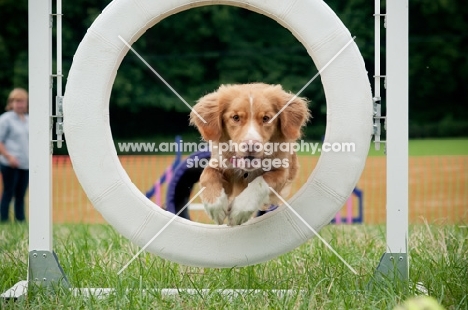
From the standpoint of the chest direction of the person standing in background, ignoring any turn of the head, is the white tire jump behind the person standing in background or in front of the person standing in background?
in front

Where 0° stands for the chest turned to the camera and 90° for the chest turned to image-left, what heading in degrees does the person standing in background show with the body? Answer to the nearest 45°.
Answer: approximately 315°

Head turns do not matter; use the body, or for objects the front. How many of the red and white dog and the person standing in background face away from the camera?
0

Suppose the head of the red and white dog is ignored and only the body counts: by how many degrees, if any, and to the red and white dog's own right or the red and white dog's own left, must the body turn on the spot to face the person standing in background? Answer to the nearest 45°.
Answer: approximately 135° to the red and white dog's own right

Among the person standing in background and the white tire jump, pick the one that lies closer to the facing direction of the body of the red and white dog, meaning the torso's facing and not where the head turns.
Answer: the white tire jump

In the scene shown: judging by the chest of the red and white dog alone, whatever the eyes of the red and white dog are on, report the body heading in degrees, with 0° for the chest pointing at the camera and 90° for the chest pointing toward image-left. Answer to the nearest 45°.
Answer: approximately 0°
